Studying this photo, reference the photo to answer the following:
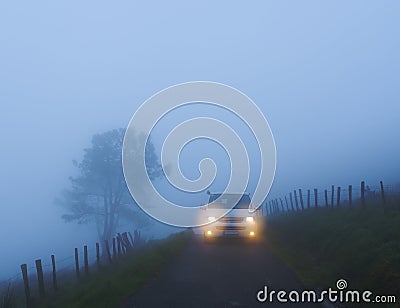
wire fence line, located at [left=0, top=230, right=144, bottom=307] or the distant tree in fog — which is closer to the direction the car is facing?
the wire fence line

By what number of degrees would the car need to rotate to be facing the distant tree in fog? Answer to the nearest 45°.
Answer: approximately 135° to its right

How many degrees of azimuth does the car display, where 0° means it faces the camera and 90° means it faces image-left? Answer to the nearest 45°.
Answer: approximately 0°

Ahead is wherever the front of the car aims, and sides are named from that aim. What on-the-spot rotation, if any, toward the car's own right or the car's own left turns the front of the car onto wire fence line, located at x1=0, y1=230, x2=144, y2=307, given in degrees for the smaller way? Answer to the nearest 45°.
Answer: approximately 90° to the car's own right
